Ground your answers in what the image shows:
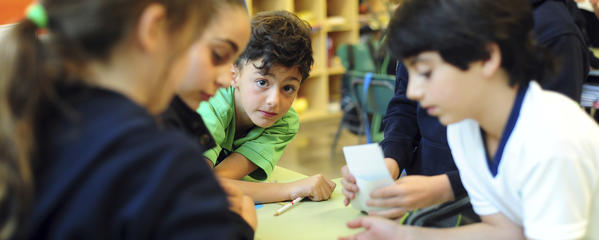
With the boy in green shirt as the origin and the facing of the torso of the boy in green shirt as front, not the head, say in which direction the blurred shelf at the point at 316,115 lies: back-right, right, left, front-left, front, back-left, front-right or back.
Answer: back

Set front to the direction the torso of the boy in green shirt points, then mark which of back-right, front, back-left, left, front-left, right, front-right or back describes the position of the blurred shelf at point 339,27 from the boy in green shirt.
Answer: back

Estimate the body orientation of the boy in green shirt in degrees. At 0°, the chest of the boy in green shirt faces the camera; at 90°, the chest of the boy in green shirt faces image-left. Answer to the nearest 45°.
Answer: approximately 0°

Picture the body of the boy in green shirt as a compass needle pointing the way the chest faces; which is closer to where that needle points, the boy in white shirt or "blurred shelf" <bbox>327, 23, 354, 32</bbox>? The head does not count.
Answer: the boy in white shirt

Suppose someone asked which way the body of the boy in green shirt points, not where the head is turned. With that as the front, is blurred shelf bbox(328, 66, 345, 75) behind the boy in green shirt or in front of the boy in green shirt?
behind

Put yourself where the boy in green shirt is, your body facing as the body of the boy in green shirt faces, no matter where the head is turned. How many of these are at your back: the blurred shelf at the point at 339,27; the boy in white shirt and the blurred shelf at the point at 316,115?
2

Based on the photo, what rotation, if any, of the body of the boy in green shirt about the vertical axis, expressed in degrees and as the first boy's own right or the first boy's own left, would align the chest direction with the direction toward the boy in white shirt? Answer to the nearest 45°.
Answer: approximately 45° to the first boy's own left

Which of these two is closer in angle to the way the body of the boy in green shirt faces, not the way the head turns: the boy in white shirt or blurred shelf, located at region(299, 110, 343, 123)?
the boy in white shirt

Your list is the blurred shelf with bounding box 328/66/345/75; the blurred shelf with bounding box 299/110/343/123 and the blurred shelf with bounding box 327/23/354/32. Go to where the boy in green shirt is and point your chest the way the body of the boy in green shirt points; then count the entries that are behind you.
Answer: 3

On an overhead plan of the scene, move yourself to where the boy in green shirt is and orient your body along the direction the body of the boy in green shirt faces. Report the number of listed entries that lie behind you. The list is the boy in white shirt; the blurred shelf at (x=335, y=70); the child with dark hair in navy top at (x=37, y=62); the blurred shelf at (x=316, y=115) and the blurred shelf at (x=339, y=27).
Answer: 3

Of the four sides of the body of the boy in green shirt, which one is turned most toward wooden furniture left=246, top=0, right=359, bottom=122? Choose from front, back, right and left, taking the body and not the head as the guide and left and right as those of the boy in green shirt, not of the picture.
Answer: back
